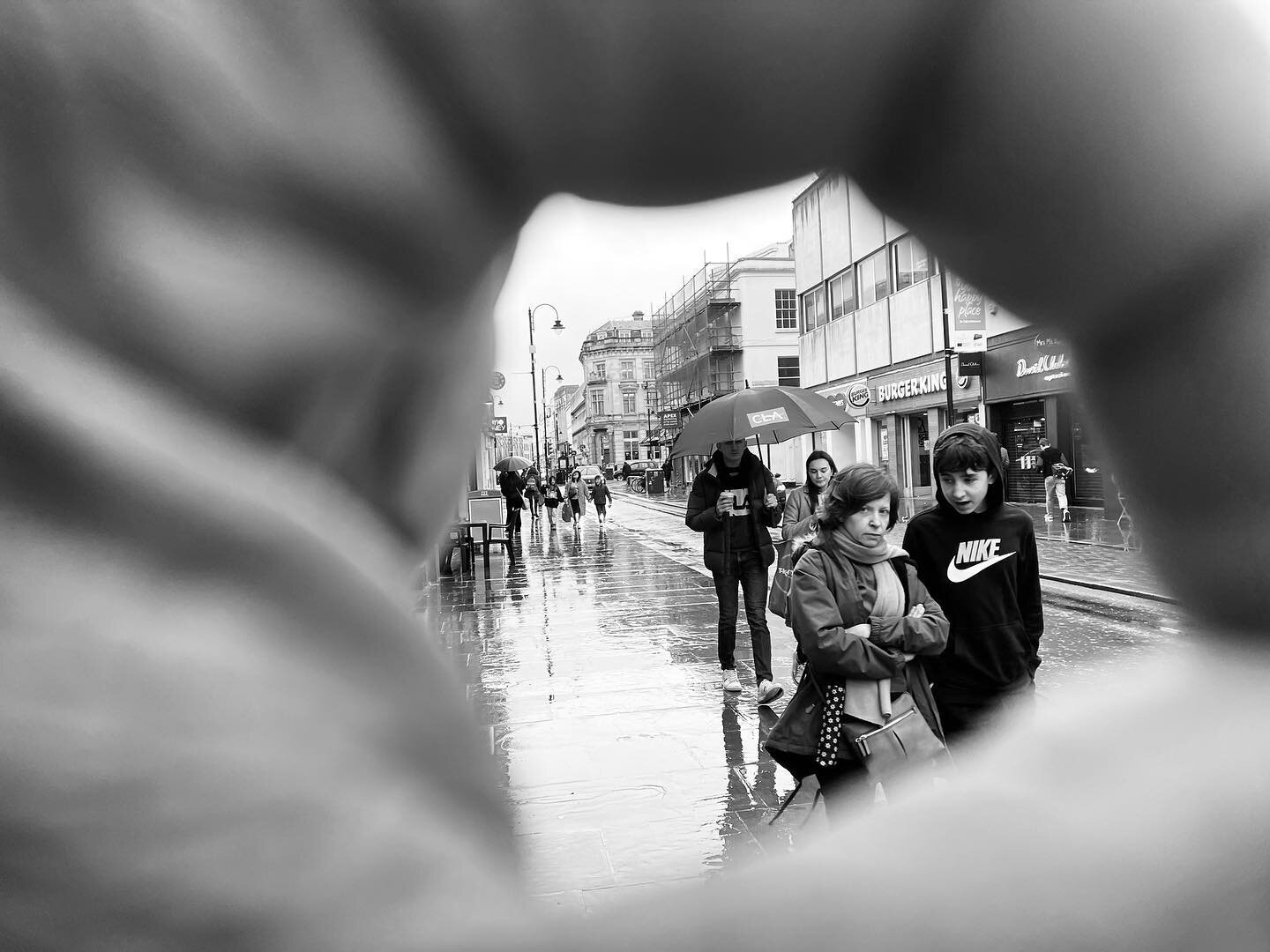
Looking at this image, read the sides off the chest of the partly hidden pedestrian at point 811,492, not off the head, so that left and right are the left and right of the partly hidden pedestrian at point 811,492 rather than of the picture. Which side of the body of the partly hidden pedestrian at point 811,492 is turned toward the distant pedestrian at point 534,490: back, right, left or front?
back

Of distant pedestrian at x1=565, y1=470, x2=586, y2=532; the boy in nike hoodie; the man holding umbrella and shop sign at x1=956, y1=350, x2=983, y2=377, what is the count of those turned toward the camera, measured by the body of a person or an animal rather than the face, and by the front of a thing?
4

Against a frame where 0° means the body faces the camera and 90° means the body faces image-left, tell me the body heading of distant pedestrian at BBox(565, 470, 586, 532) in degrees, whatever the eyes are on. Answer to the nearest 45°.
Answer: approximately 0°

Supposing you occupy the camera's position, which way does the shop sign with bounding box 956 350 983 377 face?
facing the viewer

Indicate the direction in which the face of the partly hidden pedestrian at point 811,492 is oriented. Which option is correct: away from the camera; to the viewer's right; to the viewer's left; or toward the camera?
toward the camera

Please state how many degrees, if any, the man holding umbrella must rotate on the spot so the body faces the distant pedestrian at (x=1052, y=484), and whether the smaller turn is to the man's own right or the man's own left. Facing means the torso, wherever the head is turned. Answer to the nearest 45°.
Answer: approximately 135° to the man's own left

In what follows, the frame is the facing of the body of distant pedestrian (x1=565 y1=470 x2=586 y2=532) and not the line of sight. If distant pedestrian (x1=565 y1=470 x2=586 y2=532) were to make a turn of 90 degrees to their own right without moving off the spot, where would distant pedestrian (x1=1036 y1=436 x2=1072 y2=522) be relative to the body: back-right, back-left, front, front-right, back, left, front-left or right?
back-left

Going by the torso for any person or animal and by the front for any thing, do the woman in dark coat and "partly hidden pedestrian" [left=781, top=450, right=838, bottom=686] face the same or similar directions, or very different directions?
same or similar directions

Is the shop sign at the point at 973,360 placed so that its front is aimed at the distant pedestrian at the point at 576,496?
no

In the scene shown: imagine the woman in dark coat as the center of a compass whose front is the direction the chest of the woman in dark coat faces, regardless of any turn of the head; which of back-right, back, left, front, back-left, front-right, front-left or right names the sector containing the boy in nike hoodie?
left

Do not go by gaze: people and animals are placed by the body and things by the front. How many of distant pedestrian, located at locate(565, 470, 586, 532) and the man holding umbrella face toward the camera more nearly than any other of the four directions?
2

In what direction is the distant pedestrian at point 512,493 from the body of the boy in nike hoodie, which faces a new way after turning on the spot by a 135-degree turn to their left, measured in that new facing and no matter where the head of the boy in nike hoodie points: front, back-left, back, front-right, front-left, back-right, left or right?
left

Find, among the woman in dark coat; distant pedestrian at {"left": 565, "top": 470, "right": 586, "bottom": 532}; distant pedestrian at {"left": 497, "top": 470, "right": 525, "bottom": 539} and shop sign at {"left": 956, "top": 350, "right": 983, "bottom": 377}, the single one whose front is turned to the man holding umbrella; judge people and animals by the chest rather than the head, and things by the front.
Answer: distant pedestrian at {"left": 565, "top": 470, "right": 586, "bottom": 532}

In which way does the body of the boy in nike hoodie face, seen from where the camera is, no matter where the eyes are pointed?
toward the camera
